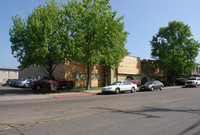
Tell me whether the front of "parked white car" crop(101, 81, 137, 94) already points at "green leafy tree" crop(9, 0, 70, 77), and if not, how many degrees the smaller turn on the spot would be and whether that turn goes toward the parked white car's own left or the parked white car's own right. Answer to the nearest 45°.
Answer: approximately 45° to the parked white car's own right

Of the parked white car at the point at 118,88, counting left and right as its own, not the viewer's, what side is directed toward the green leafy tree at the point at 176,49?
back

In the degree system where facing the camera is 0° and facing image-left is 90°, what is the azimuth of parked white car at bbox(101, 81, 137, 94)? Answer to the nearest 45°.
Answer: approximately 45°
